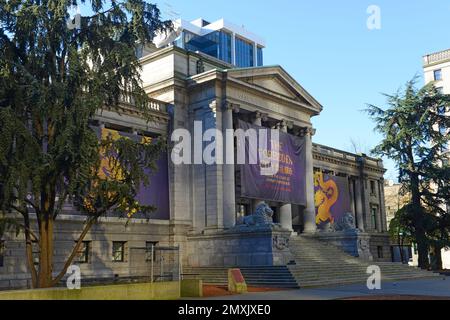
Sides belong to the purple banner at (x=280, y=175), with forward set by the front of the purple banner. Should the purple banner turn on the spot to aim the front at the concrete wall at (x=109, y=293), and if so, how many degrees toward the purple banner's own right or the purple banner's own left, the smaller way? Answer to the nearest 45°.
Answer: approximately 45° to the purple banner's own right

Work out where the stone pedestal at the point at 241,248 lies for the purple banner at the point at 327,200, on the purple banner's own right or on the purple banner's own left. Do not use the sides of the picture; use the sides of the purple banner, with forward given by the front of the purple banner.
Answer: on the purple banner's own right

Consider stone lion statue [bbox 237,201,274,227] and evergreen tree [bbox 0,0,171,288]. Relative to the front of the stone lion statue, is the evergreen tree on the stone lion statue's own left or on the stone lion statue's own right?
on the stone lion statue's own right

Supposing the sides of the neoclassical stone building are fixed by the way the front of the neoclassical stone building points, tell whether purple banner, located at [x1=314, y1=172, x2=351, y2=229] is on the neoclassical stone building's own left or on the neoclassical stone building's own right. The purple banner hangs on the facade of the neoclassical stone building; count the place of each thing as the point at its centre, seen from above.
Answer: on the neoclassical stone building's own left

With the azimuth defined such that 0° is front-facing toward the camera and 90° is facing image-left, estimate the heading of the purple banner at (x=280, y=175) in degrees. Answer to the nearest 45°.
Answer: approximately 315°

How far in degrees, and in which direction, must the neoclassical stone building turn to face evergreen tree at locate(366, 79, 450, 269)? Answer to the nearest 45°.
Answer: approximately 90° to its left

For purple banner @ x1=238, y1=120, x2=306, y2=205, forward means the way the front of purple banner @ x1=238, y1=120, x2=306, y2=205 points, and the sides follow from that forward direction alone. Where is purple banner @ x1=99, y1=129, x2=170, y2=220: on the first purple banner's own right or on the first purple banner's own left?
on the first purple banner's own right

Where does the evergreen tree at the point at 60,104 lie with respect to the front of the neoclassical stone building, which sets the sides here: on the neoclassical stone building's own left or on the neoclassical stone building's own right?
on the neoclassical stone building's own right

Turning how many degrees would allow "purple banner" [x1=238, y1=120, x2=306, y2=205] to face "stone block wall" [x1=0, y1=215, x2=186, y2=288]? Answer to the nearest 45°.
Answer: approximately 90° to its right
